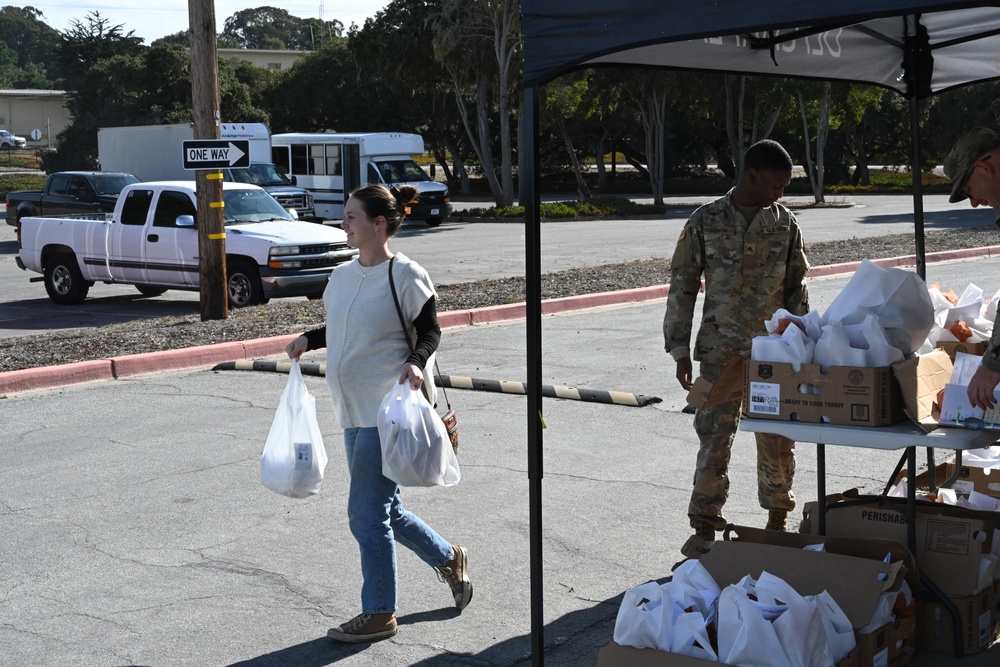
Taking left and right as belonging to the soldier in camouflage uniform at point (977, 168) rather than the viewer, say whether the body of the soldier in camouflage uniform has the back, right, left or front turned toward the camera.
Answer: left

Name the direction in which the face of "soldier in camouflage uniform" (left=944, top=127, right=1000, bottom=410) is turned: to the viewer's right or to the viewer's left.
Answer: to the viewer's left

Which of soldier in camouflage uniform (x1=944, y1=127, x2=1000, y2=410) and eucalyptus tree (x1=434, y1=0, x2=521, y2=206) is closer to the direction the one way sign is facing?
the soldier in camouflage uniform

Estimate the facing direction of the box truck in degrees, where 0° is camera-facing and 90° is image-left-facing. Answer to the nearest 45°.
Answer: approximately 315°

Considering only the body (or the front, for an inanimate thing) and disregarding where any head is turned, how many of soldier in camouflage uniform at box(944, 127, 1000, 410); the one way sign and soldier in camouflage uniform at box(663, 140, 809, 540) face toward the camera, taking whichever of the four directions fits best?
2
